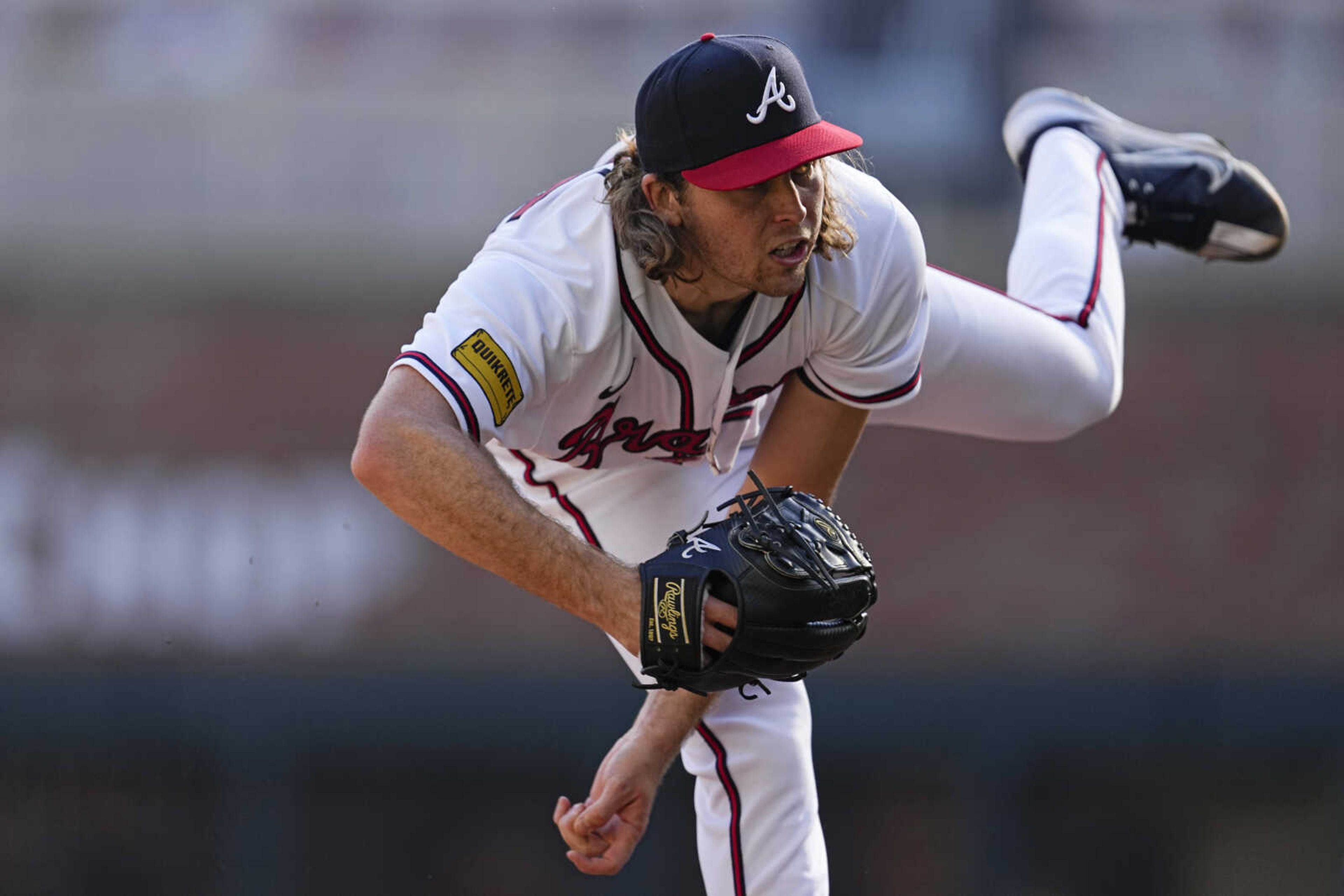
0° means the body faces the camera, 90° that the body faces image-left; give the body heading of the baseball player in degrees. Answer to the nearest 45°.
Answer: approximately 0°
